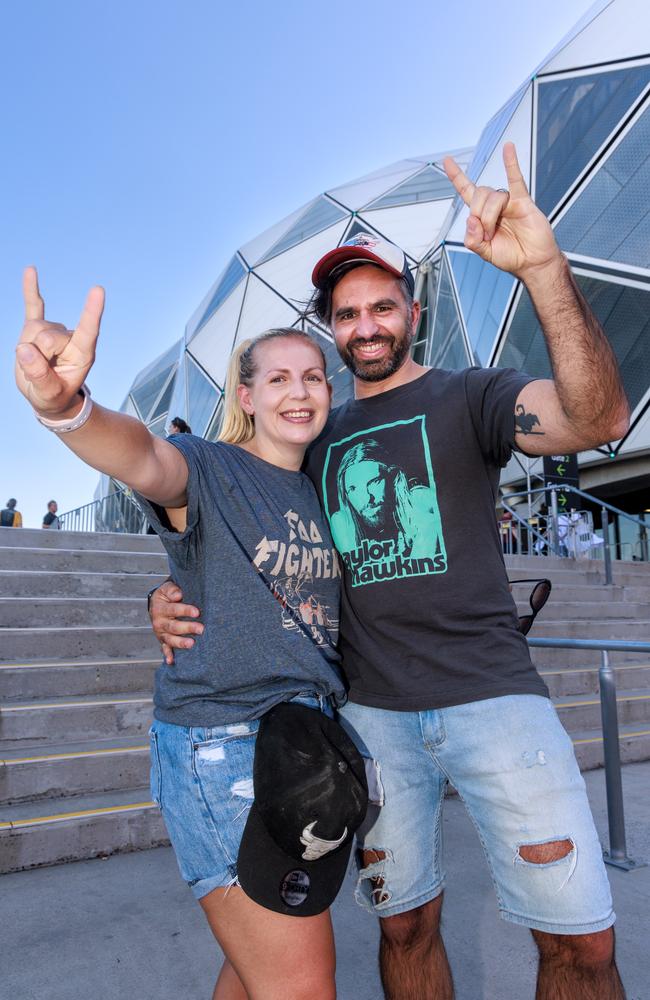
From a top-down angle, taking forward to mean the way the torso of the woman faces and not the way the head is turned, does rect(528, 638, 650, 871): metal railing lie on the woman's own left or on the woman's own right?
on the woman's own left

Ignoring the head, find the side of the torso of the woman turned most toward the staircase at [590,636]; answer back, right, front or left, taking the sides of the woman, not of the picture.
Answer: left

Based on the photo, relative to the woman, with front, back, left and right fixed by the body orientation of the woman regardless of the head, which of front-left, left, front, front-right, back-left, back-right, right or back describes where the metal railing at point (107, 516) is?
back-left

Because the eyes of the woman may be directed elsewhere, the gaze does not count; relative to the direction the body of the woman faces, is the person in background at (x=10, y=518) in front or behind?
behind

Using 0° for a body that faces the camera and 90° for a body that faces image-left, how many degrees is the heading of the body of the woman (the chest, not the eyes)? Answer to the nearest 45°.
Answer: approximately 315°
